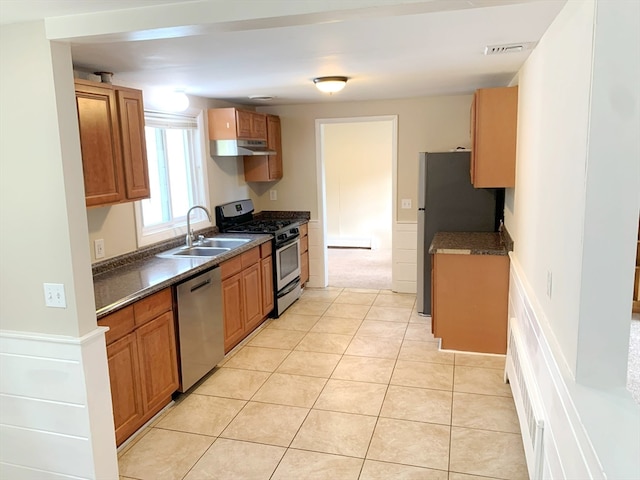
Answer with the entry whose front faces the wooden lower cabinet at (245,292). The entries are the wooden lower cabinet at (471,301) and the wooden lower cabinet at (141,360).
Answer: the wooden lower cabinet at (471,301)

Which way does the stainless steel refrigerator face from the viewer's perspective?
to the viewer's left

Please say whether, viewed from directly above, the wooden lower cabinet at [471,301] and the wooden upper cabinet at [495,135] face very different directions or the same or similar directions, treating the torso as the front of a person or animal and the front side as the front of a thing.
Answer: same or similar directions

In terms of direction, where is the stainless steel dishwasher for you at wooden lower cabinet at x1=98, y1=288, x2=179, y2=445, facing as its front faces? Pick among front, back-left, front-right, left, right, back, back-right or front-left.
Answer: left

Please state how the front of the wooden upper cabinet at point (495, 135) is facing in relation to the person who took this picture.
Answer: facing to the left of the viewer

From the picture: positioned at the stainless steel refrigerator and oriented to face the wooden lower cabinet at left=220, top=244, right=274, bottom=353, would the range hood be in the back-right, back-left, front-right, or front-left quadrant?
front-right

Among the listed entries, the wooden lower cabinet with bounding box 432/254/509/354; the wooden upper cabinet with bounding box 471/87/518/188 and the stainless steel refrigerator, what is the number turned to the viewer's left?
3

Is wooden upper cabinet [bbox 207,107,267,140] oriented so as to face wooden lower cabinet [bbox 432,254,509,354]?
yes

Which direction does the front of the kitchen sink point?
to the viewer's right

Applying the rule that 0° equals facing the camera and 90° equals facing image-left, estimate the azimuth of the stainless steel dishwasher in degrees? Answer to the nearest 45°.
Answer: approximately 315°

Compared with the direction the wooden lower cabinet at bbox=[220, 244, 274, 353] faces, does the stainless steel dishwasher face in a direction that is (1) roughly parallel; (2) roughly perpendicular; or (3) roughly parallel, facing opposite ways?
roughly parallel

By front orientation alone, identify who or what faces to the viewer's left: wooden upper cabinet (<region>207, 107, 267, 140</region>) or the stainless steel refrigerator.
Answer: the stainless steel refrigerator

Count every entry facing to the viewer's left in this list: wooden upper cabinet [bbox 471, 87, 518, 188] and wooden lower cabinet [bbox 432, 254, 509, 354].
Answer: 2

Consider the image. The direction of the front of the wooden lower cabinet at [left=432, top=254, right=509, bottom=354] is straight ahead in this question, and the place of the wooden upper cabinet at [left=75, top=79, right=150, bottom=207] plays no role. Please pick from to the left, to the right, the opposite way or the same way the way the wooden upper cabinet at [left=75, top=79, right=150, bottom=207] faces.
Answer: the opposite way

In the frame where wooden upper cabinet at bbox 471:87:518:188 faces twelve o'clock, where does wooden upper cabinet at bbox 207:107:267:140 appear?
wooden upper cabinet at bbox 207:107:267:140 is roughly at 12 o'clock from wooden upper cabinet at bbox 471:87:518:188.

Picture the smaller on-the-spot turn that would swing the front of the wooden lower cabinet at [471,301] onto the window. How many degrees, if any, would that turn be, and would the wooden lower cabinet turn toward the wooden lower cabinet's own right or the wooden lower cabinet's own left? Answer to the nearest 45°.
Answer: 0° — it already faces it

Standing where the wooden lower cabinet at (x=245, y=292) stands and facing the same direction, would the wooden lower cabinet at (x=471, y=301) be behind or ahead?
ahead

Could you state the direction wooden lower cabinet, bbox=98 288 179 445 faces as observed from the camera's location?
facing the viewer and to the right of the viewer
